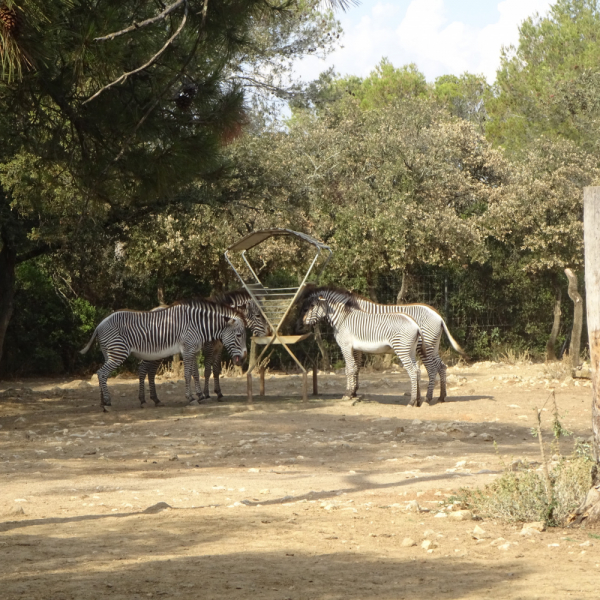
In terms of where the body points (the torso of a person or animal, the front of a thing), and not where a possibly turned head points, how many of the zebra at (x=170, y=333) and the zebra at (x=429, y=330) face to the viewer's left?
1

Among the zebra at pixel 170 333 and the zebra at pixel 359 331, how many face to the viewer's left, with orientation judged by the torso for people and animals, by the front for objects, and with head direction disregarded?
1

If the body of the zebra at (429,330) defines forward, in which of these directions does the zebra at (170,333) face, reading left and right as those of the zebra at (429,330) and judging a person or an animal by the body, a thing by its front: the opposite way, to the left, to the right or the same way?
the opposite way

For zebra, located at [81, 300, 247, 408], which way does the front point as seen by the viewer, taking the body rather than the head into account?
to the viewer's right

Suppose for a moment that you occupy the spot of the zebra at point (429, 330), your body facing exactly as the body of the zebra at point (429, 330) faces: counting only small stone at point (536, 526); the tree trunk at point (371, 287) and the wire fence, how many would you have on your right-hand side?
2

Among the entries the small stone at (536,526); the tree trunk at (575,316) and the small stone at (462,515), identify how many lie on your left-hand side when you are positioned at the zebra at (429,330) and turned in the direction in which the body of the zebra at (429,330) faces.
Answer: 2

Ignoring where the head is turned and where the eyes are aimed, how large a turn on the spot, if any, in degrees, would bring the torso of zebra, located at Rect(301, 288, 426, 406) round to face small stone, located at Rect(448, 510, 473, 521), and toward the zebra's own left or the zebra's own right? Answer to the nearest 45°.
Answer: approximately 90° to the zebra's own left

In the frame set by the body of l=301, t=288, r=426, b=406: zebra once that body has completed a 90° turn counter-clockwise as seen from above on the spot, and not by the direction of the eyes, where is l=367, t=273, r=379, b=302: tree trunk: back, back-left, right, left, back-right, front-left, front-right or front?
back

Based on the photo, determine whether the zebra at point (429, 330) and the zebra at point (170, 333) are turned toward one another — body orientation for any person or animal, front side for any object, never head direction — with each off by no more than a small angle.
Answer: yes

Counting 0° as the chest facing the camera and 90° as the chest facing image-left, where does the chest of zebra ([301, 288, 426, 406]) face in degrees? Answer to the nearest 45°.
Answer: approximately 90°

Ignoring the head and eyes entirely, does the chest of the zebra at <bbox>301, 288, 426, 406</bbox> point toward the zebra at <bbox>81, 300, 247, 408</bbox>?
yes

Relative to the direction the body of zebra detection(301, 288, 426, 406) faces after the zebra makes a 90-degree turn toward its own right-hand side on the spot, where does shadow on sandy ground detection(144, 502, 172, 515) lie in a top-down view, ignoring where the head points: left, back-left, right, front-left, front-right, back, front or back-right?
back

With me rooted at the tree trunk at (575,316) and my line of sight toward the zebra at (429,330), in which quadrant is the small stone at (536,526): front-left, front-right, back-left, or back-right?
front-left

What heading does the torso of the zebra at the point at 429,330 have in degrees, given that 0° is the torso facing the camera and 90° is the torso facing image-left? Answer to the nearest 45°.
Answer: approximately 90°

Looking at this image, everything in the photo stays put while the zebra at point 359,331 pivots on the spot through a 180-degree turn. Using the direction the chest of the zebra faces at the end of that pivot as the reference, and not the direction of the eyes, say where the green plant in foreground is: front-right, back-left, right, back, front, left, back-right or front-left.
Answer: right

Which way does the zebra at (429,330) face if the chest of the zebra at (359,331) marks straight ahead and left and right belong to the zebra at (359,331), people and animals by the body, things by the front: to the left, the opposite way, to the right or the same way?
the same way

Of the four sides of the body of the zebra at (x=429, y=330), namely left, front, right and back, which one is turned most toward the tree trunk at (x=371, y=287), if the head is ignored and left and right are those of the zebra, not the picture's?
right
